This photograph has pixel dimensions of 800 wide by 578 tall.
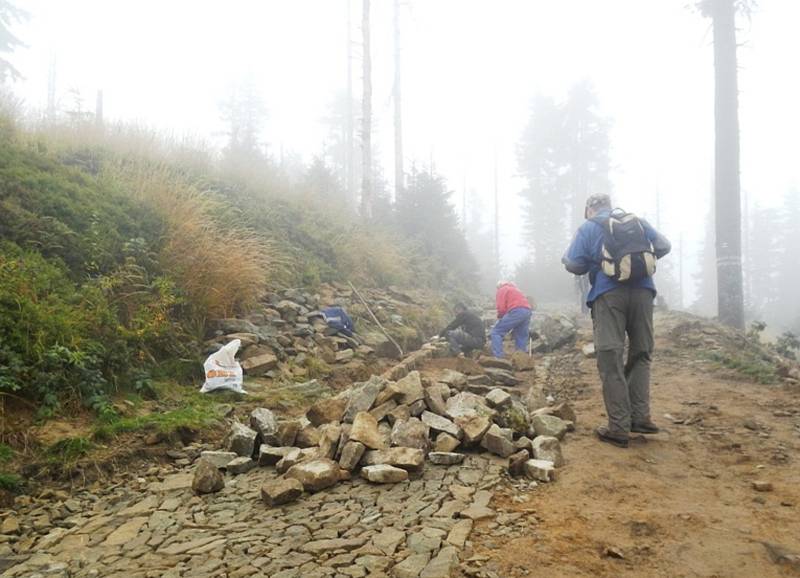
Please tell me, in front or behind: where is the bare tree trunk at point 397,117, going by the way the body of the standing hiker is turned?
in front

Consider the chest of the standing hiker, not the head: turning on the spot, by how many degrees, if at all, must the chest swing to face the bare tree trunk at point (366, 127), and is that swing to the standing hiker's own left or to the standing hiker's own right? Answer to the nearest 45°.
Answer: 0° — they already face it

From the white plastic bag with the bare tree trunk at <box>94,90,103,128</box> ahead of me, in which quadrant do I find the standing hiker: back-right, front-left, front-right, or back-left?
back-right

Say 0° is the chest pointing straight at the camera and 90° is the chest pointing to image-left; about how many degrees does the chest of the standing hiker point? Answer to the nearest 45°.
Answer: approximately 135°

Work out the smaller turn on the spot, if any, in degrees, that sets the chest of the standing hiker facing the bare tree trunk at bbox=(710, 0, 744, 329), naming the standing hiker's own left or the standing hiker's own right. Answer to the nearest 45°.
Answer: approximately 45° to the standing hiker's own right

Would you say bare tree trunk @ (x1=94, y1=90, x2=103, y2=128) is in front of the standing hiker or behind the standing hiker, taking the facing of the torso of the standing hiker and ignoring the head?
in front

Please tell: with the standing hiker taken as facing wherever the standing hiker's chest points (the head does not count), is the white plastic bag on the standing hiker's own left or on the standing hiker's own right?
on the standing hiker's own left

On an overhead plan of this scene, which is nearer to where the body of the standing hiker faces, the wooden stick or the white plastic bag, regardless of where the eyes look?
the wooden stick
